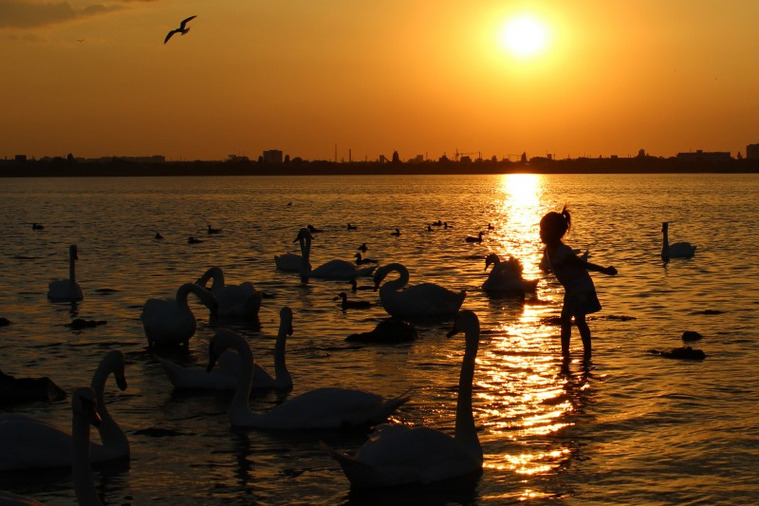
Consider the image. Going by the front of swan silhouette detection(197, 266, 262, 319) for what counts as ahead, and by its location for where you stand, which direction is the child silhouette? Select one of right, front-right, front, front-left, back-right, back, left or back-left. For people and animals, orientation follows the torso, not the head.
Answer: back-left

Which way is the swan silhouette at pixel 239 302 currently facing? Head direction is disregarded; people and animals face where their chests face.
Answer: to the viewer's left

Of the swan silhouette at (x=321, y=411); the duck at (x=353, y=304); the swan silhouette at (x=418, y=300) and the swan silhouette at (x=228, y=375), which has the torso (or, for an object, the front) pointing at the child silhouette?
the swan silhouette at (x=228, y=375)

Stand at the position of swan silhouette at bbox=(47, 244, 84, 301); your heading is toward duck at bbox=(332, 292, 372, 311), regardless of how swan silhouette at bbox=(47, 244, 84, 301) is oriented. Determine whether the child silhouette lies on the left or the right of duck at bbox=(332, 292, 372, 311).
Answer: right

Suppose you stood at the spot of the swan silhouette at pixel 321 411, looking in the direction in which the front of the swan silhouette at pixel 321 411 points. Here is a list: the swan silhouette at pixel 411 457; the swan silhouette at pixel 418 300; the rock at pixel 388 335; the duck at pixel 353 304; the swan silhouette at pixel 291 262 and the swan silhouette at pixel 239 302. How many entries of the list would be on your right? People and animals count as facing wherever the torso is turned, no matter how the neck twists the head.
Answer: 5

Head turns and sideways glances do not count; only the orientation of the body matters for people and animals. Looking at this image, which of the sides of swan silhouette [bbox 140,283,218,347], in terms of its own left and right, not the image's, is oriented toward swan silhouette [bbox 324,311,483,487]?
right

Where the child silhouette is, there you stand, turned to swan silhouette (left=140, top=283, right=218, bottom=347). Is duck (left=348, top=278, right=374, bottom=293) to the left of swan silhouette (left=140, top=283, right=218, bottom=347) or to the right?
right

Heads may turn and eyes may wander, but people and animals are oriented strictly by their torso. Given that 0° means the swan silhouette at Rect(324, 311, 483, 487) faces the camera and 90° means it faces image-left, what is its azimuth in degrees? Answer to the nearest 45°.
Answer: approximately 270°

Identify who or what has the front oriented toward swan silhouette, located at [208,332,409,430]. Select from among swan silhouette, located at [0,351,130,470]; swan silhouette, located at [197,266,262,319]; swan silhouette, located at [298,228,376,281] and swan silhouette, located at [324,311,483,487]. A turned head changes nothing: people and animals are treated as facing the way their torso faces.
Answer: swan silhouette, located at [0,351,130,470]

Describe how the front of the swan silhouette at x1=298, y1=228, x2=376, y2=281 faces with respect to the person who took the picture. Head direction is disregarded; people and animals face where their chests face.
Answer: facing to the left of the viewer

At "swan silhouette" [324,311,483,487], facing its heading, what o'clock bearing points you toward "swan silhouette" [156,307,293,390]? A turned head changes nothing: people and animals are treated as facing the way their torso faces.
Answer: "swan silhouette" [156,307,293,390] is roughly at 8 o'clock from "swan silhouette" [324,311,483,487].

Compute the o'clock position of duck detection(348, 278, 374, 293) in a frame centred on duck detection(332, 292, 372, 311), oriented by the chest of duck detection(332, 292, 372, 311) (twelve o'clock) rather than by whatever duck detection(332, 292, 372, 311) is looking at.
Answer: duck detection(348, 278, 374, 293) is roughly at 3 o'clock from duck detection(332, 292, 372, 311).

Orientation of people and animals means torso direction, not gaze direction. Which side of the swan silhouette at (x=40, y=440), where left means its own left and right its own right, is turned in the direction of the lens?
right

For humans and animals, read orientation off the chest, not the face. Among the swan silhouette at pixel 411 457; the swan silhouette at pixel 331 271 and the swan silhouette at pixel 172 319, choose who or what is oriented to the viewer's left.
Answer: the swan silhouette at pixel 331 271

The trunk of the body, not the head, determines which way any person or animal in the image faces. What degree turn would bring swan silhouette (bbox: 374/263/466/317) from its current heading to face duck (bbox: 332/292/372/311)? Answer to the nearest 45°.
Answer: approximately 45° to its right

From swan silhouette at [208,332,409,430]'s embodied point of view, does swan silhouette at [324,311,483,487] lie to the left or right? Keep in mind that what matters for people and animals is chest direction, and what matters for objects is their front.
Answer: on its left
